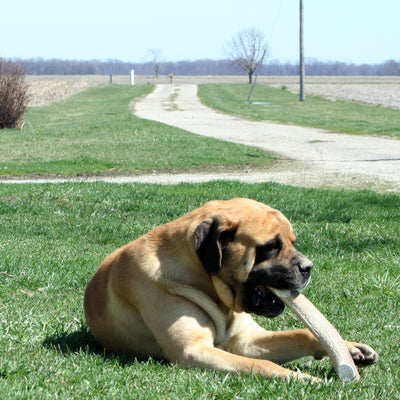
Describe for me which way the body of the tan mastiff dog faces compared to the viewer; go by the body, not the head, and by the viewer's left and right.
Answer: facing the viewer and to the right of the viewer

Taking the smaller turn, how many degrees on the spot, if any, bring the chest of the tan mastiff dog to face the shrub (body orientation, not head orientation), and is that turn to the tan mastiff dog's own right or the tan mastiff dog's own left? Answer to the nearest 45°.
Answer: approximately 135° to the tan mastiff dog's own left
